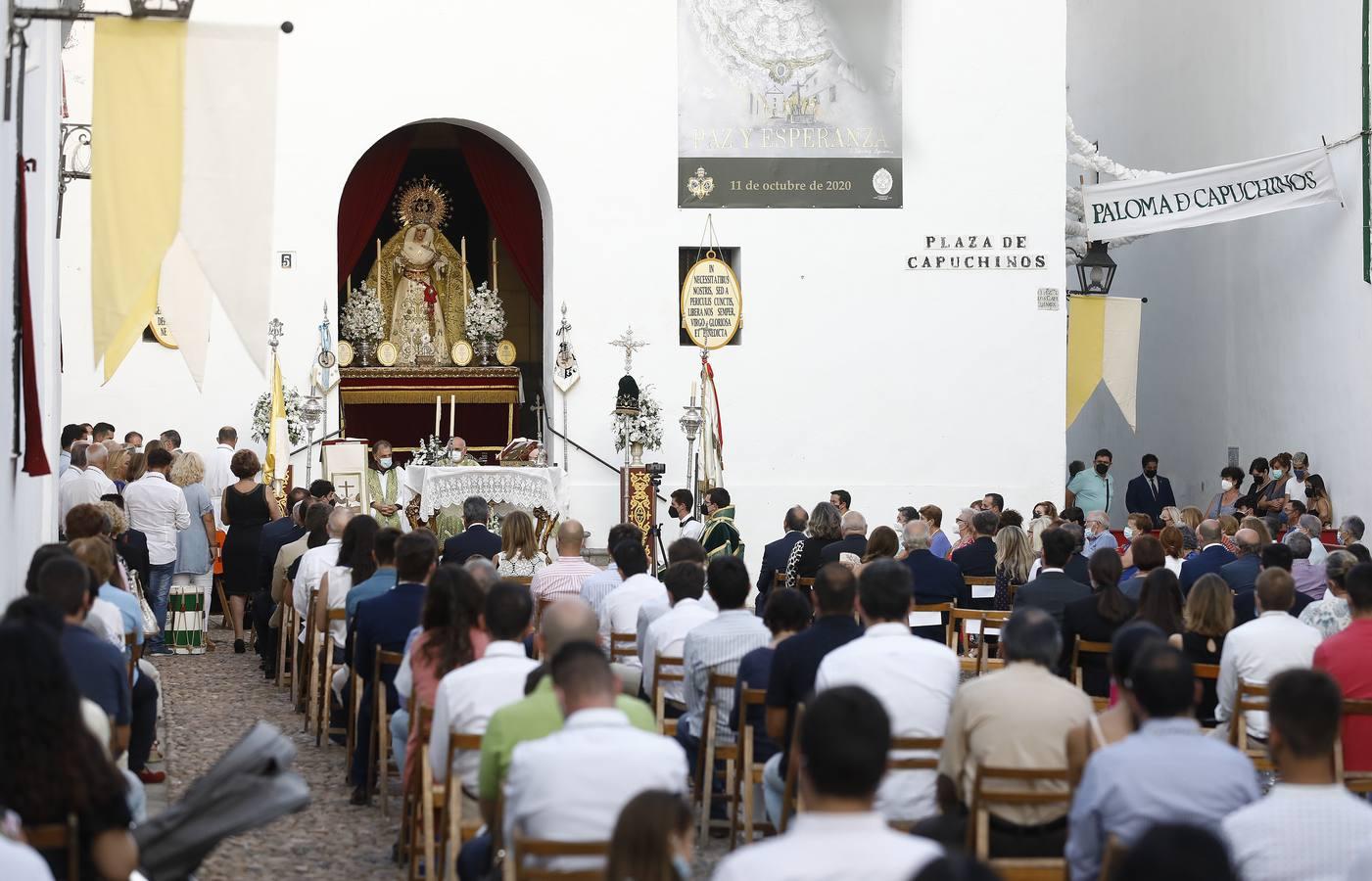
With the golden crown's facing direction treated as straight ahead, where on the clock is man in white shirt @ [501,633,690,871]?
The man in white shirt is roughly at 12 o'clock from the golden crown.

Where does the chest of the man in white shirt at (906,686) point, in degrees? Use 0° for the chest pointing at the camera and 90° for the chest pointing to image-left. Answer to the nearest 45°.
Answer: approximately 180°

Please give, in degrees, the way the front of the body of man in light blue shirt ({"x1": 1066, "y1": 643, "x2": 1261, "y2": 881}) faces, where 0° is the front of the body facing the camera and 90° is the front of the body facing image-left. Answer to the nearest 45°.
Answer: approximately 180°

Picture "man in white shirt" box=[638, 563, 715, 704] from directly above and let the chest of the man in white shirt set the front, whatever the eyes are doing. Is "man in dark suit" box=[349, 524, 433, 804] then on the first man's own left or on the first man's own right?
on the first man's own left

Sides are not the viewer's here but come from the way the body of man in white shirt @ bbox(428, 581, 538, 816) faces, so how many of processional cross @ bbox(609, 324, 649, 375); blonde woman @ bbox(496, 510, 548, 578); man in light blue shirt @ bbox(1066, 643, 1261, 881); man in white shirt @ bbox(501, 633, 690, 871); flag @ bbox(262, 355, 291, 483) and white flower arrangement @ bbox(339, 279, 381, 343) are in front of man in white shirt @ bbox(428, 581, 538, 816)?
4

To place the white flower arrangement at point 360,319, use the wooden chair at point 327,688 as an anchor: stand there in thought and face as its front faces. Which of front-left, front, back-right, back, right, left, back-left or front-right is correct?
front

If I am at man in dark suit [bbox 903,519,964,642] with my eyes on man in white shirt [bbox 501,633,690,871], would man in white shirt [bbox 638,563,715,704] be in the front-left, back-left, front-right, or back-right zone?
front-right

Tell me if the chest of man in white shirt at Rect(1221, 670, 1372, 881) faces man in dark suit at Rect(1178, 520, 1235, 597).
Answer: yes

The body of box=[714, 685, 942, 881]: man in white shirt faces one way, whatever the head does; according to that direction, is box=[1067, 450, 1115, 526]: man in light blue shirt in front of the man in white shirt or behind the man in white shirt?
in front

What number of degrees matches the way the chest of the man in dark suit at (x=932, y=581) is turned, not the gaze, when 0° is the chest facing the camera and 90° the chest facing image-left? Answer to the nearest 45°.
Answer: approximately 135°

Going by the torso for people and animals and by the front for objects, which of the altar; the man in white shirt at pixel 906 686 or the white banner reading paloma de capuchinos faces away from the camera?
the man in white shirt

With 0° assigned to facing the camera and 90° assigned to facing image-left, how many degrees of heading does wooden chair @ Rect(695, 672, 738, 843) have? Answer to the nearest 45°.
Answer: approximately 180°

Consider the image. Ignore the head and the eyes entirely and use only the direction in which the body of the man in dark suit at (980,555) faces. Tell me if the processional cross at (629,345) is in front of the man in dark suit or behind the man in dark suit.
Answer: in front

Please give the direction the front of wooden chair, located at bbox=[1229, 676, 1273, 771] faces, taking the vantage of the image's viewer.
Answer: facing away from the viewer and to the left of the viewer

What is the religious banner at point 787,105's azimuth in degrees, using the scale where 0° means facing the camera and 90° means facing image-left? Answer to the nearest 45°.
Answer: approximately 0°

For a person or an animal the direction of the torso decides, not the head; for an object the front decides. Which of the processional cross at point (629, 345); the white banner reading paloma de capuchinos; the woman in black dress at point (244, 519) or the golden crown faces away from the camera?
the woman in black dress

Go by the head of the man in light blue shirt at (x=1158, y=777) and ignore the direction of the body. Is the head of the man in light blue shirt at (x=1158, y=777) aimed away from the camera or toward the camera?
away from the camera

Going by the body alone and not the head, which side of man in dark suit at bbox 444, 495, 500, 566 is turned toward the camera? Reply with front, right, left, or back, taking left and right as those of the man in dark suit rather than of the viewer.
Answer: back

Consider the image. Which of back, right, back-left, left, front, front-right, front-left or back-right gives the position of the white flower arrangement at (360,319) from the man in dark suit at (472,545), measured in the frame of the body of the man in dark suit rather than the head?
front

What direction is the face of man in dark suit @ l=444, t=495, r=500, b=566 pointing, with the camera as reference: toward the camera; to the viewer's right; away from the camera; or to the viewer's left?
away from the camera
